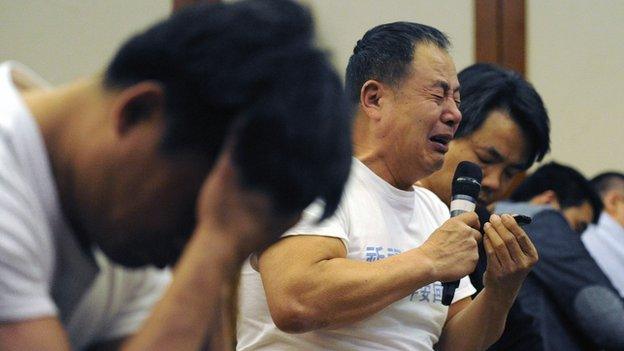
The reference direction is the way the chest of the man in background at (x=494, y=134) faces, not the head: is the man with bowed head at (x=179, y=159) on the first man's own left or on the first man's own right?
on the first man's own right
